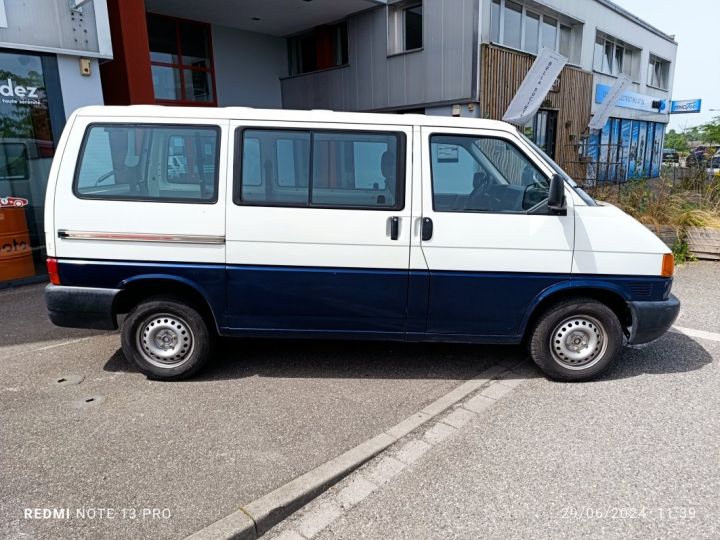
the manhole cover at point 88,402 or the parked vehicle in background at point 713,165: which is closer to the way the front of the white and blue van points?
the parked vehicle in background

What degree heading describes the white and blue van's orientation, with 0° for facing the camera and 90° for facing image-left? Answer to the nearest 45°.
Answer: approximately 270°

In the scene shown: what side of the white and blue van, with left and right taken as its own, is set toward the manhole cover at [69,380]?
back

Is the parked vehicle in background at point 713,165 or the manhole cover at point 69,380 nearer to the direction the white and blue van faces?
the parked vehicle in background

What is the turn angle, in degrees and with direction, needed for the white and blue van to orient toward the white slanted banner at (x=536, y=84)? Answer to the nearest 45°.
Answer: approximately 45° to its left

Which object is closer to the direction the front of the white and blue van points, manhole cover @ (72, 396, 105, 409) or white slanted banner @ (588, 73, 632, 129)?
the white slanted banner

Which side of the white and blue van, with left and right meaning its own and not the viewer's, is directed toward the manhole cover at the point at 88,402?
back

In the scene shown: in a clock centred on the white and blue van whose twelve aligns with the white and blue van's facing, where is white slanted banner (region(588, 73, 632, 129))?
The white slanted banner is roughly at 10 o'clock from the white and blue van.
